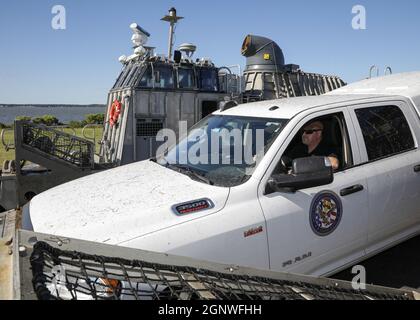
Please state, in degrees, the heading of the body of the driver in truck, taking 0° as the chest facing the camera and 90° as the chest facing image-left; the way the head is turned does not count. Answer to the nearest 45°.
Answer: approximately 45°

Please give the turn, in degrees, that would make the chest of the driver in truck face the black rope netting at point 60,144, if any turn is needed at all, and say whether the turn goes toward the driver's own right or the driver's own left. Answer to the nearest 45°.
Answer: approximately 90° to the driver's own right

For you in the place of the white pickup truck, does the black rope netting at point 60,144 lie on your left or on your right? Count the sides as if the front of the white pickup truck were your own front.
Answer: on your right

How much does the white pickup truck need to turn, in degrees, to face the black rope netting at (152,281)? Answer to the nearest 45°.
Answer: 0° — it already faces it

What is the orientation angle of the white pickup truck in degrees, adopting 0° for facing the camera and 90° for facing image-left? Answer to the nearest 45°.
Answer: approximately 45°
